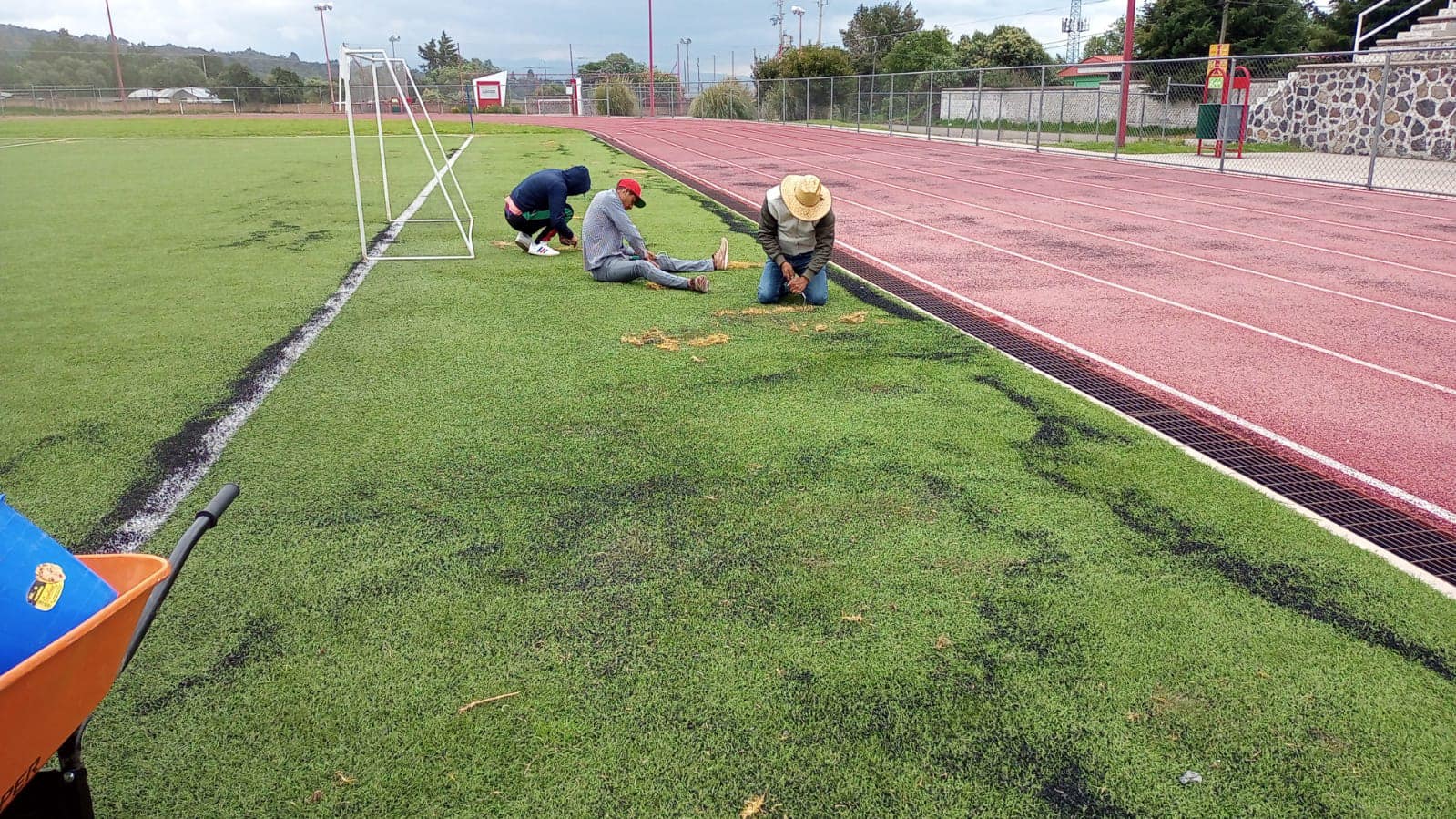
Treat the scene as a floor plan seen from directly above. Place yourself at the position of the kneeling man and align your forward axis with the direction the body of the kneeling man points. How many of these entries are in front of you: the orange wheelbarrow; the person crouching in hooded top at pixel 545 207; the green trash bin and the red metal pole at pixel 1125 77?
1

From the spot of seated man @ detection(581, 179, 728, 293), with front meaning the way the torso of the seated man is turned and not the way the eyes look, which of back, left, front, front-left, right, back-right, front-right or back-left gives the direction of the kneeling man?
front-right

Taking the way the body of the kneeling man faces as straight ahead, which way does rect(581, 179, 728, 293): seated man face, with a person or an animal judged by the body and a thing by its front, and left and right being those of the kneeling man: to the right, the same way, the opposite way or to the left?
to the left

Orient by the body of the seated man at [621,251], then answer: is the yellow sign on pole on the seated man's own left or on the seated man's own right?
on the seated man's own left

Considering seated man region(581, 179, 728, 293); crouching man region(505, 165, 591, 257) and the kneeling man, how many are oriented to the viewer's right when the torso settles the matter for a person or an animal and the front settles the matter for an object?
2

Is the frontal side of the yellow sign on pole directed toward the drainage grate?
yes

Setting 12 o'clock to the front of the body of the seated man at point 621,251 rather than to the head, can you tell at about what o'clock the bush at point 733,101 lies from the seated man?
The bush is roughly at 9 o'clock from the seated man.

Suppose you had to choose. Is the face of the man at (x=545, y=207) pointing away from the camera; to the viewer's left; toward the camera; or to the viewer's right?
to the viewer's right

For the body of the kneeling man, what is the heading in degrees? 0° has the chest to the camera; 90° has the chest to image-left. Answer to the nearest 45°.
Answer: approximately 0°

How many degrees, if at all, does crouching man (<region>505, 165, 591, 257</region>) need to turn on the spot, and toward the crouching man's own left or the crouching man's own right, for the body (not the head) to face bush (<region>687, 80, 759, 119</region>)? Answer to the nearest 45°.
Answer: approximately 90° to the crouching man's own left

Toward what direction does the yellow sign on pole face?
toward the camera

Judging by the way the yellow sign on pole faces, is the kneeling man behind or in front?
in front

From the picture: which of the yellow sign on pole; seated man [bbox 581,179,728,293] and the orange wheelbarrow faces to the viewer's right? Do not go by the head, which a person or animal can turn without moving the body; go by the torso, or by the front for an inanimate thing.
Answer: the seated man
